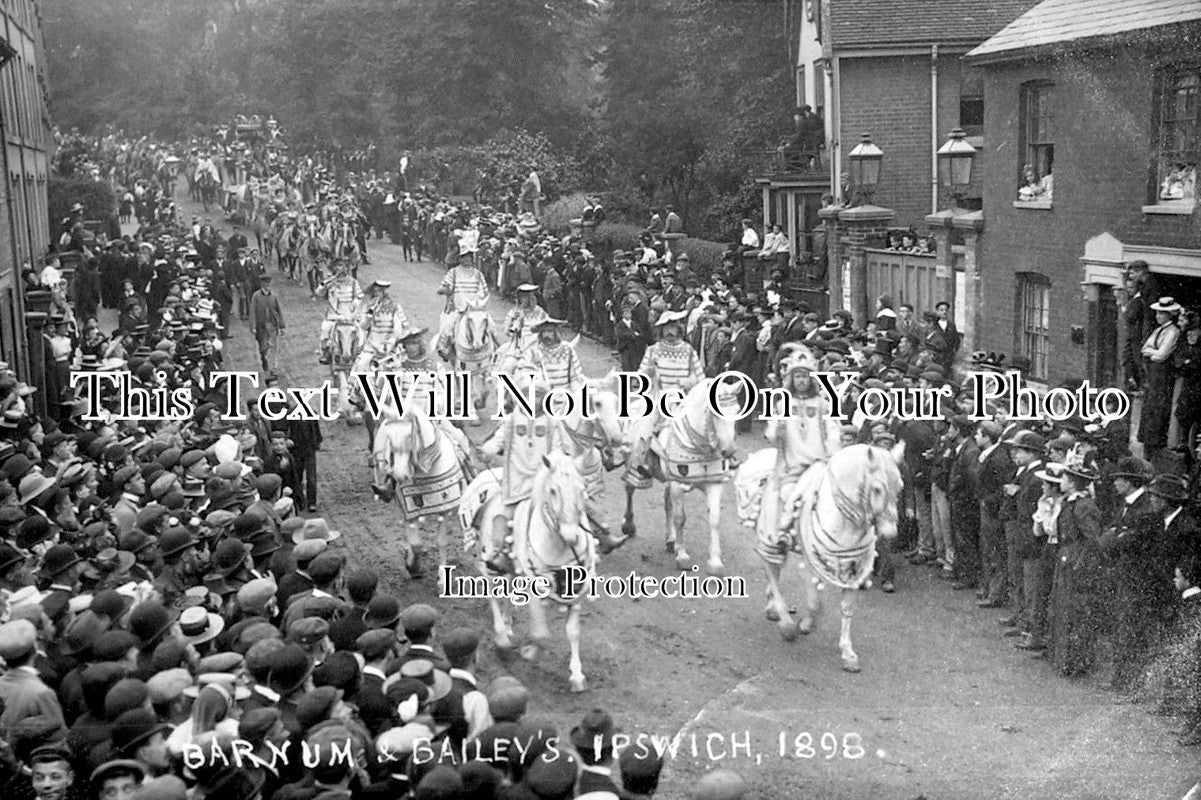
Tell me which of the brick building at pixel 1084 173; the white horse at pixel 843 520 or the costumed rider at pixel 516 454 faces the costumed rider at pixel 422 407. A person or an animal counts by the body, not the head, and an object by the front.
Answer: the brick building

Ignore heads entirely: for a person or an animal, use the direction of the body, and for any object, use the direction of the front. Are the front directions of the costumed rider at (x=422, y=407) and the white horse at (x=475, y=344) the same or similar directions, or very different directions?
same or similar directions

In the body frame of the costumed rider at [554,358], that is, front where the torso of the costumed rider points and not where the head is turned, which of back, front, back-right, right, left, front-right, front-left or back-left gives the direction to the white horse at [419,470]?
front-right

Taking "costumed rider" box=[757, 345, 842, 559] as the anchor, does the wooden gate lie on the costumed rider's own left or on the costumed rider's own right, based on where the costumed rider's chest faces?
on the costumed rider's own left

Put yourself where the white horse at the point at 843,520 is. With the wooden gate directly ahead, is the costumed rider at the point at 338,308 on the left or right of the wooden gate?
left

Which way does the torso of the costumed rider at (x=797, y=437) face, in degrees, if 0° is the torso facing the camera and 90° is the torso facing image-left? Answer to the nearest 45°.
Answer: approximately 315°

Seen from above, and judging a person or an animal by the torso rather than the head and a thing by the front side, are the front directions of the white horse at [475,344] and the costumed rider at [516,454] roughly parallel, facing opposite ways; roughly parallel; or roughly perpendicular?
roughly parallel

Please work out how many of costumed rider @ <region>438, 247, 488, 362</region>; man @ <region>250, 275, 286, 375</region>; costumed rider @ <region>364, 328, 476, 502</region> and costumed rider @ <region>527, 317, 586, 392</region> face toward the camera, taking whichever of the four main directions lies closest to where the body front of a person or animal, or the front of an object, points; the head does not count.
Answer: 4

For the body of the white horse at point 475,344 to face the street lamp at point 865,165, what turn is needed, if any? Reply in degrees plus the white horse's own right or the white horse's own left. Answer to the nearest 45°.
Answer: approximately 90° to the white horse's own left

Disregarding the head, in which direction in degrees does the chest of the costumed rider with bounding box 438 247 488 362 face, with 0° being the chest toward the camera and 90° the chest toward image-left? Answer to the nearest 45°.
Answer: approximately 0°

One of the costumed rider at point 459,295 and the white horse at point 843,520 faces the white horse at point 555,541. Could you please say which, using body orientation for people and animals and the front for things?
the costumed rider

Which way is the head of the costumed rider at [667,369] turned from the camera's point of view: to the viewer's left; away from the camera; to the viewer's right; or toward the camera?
toward the camera

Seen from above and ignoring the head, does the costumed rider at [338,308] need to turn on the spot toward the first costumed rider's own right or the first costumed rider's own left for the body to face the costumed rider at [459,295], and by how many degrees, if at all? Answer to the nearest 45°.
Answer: approximately 90° to the first costumed rider's own left

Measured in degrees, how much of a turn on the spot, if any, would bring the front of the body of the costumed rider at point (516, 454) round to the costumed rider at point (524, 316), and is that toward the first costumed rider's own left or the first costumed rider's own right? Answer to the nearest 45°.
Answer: approximately 180°

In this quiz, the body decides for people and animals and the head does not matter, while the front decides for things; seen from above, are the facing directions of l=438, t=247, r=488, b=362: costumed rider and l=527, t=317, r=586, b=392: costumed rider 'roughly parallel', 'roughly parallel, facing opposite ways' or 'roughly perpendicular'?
roughly parallel

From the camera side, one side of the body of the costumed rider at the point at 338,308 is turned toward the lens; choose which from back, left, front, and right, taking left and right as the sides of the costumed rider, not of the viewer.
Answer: front

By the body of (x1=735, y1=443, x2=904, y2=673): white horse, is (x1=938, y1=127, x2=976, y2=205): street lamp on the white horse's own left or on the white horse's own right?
on the white horse's own left

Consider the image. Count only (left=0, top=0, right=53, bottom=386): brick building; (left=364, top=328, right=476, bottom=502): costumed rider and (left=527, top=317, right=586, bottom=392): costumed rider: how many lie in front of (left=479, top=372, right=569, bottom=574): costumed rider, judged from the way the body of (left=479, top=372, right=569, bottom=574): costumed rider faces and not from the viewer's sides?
0

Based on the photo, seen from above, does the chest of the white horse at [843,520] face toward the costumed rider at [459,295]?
no

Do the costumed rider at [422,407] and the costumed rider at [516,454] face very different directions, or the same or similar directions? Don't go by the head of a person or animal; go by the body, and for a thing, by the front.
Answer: same or similar directions

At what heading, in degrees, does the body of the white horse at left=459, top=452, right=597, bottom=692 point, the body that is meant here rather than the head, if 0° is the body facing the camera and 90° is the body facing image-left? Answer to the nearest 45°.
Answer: approximately 315°
